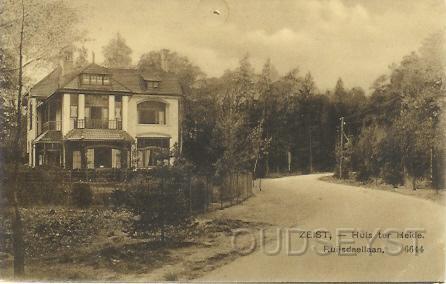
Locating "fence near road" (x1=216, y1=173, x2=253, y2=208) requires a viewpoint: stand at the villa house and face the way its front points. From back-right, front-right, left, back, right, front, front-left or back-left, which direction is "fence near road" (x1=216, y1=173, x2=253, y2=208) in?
left

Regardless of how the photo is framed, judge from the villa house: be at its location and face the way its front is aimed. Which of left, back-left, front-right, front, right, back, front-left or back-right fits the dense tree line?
left

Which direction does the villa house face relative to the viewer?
toward the camera
